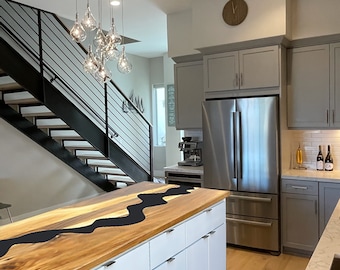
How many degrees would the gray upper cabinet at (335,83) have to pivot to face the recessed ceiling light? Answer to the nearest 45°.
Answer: approximately 90° to its right

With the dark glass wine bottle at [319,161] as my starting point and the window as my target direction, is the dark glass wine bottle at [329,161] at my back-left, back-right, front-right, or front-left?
back-right

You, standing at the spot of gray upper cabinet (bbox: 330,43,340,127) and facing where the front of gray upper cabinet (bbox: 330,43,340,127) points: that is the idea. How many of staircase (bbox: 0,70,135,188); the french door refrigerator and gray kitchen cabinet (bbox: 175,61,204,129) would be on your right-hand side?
3

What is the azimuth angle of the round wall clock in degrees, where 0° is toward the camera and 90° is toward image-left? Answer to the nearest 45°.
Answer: approximately 0°

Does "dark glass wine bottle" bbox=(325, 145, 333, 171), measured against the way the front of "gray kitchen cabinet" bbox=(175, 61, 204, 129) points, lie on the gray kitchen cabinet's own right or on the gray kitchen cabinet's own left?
on the gray kitchen cabinet's own left

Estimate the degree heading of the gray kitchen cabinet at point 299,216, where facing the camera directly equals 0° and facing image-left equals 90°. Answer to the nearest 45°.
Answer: approximately 0°
